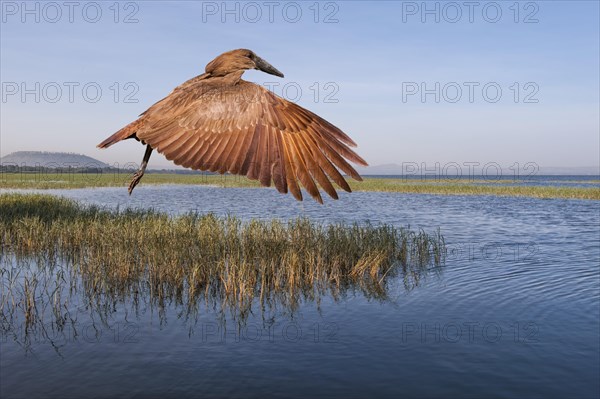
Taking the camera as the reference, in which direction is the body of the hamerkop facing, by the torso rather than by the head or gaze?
to the viewer's right
